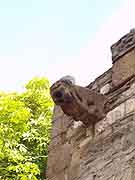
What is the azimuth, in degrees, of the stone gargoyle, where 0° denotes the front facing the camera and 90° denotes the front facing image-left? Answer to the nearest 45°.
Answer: approximately 45°
